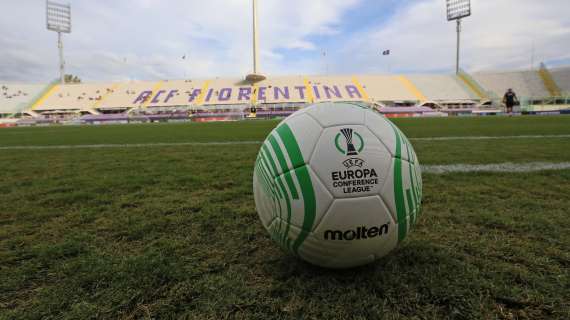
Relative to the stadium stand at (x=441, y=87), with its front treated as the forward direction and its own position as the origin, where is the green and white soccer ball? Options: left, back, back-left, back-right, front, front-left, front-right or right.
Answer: front

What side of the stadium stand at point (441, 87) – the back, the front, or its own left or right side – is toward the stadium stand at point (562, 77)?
left

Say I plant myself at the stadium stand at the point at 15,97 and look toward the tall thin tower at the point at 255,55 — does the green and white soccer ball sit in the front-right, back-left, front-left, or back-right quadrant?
front-right

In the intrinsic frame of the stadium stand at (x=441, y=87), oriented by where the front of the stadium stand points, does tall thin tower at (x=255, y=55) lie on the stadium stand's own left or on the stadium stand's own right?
on the stadium stand's own right

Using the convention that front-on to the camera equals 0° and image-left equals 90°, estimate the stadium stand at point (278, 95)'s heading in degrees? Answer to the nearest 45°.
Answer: approximately 0°

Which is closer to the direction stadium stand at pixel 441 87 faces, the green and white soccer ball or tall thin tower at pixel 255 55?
the green and white soccer ball

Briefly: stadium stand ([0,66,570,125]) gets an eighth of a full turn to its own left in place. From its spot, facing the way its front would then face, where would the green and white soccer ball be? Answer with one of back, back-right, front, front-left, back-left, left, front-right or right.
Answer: front-right
